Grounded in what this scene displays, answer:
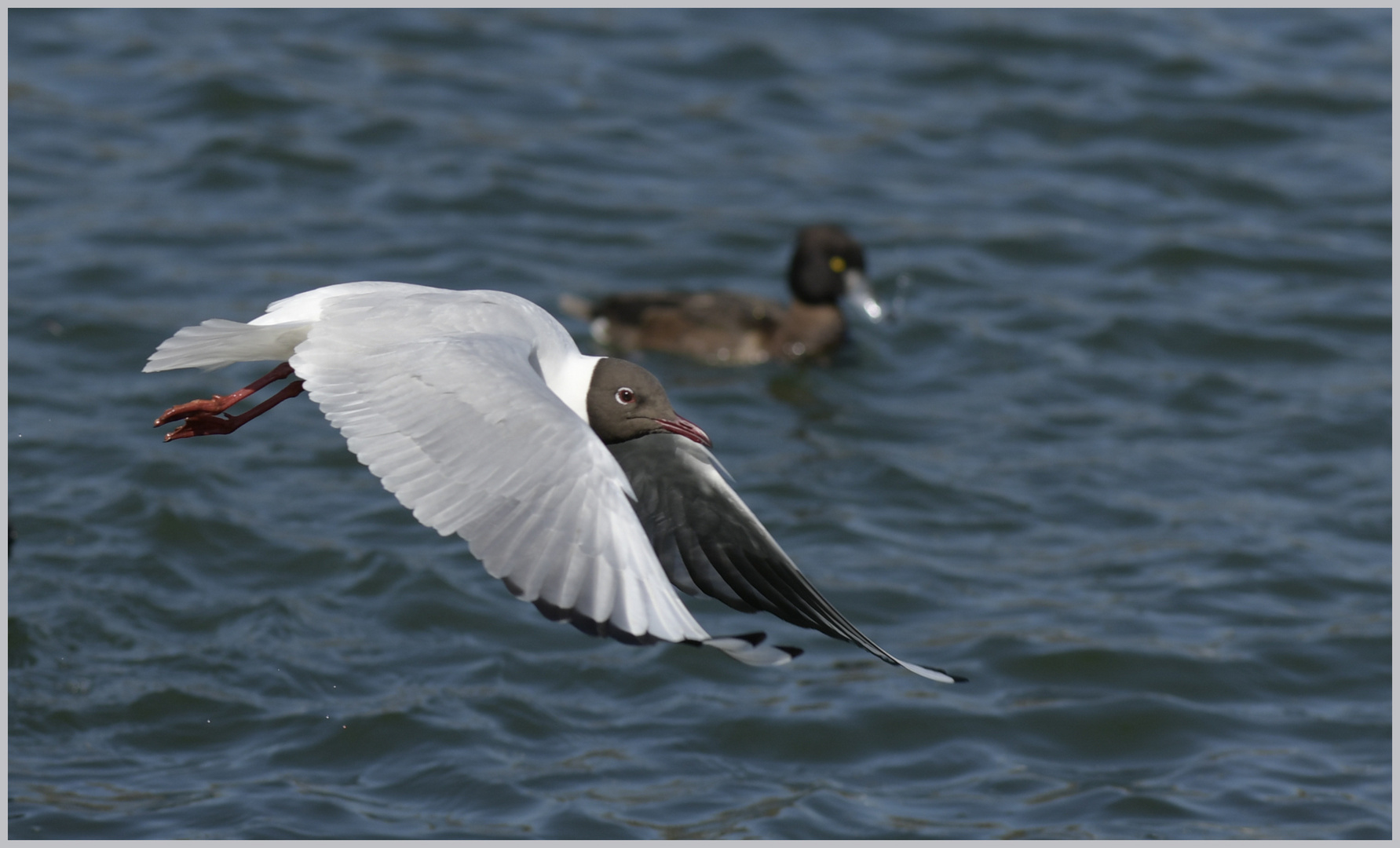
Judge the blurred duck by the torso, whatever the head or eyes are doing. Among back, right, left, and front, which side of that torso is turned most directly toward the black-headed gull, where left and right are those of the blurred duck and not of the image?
right

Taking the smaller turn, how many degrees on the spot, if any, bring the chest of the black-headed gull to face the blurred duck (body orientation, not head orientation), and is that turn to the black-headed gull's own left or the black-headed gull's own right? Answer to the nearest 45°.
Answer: approximately 90° to the black-headed gull's own left

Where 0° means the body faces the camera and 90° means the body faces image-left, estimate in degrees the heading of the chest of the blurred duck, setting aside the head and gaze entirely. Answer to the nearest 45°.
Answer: approximately 270°

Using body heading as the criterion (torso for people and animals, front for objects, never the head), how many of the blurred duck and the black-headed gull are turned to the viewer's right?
2

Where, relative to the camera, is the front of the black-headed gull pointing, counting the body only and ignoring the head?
to the viewer's right
